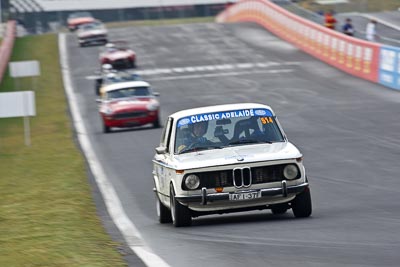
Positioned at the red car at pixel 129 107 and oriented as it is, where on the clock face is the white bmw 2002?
The white bmw 2002 is roughly at 12 o'clock from the red car.

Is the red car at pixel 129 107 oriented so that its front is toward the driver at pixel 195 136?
yes

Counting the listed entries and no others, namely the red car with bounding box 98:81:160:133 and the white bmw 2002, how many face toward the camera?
2

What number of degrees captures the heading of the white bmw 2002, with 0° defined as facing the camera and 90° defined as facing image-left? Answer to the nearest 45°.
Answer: approximately 0°

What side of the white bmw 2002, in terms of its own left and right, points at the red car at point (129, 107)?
back
